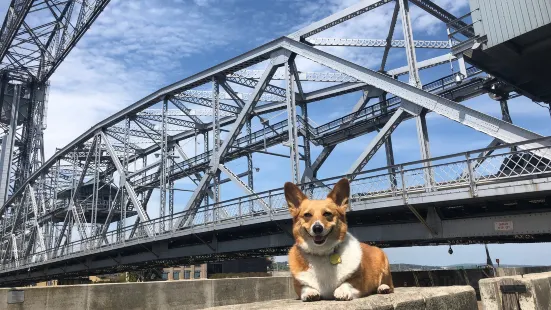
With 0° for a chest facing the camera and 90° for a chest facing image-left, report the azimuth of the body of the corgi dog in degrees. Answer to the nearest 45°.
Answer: approximately 45°
